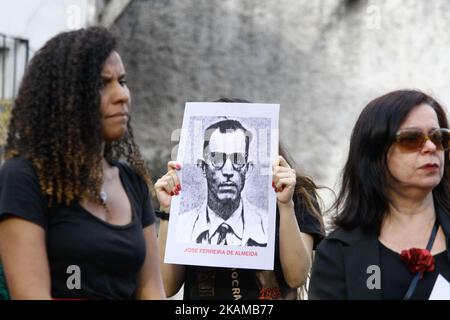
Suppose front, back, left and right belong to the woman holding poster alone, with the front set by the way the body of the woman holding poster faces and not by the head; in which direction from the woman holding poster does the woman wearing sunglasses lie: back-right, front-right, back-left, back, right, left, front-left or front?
front-left

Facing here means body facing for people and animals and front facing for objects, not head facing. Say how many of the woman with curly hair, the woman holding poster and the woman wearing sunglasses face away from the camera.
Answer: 0

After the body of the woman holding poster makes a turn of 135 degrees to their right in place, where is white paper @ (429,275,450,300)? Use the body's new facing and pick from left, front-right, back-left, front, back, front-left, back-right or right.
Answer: back

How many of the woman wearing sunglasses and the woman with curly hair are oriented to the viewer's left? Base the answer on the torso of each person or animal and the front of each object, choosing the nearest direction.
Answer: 0

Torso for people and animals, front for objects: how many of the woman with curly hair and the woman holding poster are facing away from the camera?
0

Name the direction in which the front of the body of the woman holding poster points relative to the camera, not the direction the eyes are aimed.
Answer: toward the camera

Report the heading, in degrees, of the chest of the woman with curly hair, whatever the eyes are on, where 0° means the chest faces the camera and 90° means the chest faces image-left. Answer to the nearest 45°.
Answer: approximately 315°

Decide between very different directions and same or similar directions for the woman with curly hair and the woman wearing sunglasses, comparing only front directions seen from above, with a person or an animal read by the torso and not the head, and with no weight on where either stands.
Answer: same or similar directions

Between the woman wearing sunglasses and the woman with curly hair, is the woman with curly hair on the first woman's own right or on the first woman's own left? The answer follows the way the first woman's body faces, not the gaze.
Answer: on the first woman's own right

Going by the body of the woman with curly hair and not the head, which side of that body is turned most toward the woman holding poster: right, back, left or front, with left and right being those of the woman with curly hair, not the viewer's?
left

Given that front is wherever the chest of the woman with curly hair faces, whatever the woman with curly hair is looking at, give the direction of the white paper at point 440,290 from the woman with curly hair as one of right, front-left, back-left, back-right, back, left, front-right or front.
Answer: front-left

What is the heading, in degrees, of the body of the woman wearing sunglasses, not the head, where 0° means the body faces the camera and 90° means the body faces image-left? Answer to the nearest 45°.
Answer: approximately 315°
